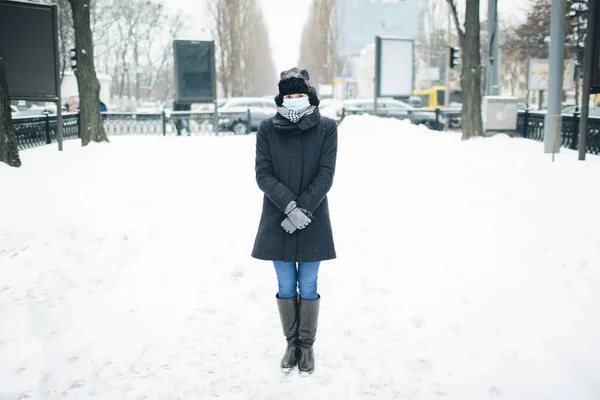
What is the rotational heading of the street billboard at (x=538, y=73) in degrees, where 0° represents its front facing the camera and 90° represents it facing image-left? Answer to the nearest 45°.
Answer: approximately 0°

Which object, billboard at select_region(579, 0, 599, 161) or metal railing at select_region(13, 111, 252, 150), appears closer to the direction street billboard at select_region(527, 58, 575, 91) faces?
the billboard

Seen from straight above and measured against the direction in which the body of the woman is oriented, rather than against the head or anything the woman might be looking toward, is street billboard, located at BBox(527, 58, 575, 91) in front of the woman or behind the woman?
behind

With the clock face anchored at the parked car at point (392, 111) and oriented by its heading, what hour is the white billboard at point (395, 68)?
The white billboard is roughly at 3 o'clock from the parked car.
